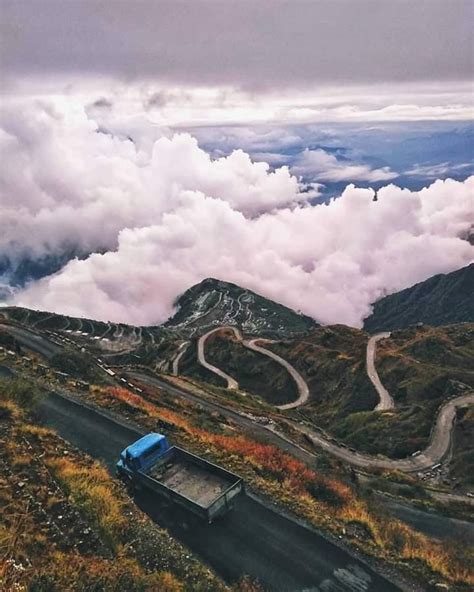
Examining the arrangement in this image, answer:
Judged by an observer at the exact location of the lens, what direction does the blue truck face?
facing away from the viewer and to the left of the viewer
